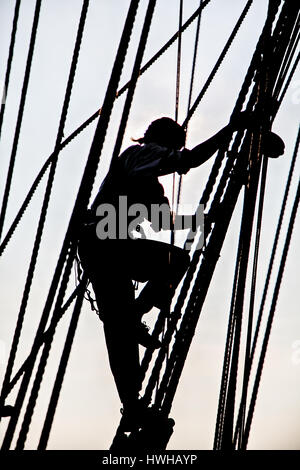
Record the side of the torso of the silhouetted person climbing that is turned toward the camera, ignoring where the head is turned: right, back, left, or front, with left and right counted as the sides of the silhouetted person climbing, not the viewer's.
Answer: right
